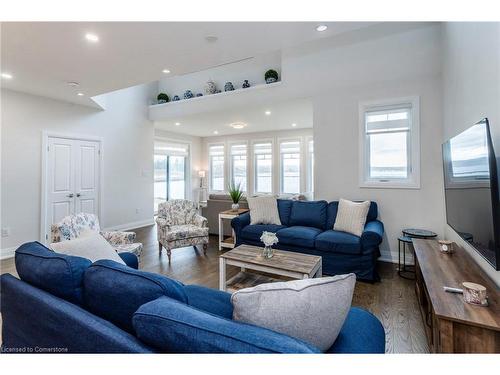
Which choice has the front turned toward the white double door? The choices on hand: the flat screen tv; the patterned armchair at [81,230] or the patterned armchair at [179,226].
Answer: the flat screen tv

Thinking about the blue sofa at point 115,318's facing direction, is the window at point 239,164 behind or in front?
in front

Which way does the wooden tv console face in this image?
to the viewer's left

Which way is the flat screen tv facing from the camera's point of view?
to the viewer's left

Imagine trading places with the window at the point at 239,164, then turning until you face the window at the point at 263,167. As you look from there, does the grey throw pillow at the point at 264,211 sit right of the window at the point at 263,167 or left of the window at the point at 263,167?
right

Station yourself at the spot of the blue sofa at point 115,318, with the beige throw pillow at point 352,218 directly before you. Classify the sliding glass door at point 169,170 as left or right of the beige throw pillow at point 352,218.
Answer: left

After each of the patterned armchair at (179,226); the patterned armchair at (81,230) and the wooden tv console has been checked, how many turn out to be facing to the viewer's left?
1

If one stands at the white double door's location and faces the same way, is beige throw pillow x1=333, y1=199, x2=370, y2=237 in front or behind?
in front

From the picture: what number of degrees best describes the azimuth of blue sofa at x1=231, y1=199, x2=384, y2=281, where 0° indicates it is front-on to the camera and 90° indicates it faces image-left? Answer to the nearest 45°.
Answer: approximately 45°

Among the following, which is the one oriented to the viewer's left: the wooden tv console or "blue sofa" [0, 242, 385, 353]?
the wooden tv console

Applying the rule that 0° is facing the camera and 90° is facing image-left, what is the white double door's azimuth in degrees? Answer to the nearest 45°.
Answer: approximately 315°

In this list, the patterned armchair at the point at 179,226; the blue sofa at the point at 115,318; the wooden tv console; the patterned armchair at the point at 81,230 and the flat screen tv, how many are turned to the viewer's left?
2

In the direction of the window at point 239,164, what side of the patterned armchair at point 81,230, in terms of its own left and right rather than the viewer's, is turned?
left

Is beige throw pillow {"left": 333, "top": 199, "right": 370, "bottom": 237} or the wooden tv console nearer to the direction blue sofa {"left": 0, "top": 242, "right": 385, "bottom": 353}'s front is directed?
the beige throw pillow
